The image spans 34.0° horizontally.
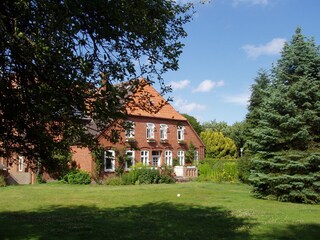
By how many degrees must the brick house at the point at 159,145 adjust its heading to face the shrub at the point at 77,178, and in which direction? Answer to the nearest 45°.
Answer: approximately 90° to its right

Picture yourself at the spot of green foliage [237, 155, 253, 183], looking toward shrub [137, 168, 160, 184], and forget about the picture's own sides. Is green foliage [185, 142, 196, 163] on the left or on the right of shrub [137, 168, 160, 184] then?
right

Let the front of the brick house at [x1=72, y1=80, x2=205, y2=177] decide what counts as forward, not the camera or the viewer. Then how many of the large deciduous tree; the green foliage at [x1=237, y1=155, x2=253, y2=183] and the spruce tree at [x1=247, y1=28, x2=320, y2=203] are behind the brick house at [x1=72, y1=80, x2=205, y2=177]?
0

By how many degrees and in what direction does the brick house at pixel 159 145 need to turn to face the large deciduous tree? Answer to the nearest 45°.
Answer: approximately 45° to its right

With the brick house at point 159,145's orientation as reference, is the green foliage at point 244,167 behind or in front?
in front

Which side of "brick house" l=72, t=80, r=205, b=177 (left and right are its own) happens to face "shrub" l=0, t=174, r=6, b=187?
right

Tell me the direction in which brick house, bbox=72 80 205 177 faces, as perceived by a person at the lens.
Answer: facing the viewer and to the right of the viewer

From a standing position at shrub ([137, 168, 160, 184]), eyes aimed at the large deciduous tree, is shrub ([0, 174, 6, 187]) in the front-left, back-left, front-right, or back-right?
front-right

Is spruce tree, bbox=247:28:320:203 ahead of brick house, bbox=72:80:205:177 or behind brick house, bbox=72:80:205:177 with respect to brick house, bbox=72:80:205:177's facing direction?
ahead
